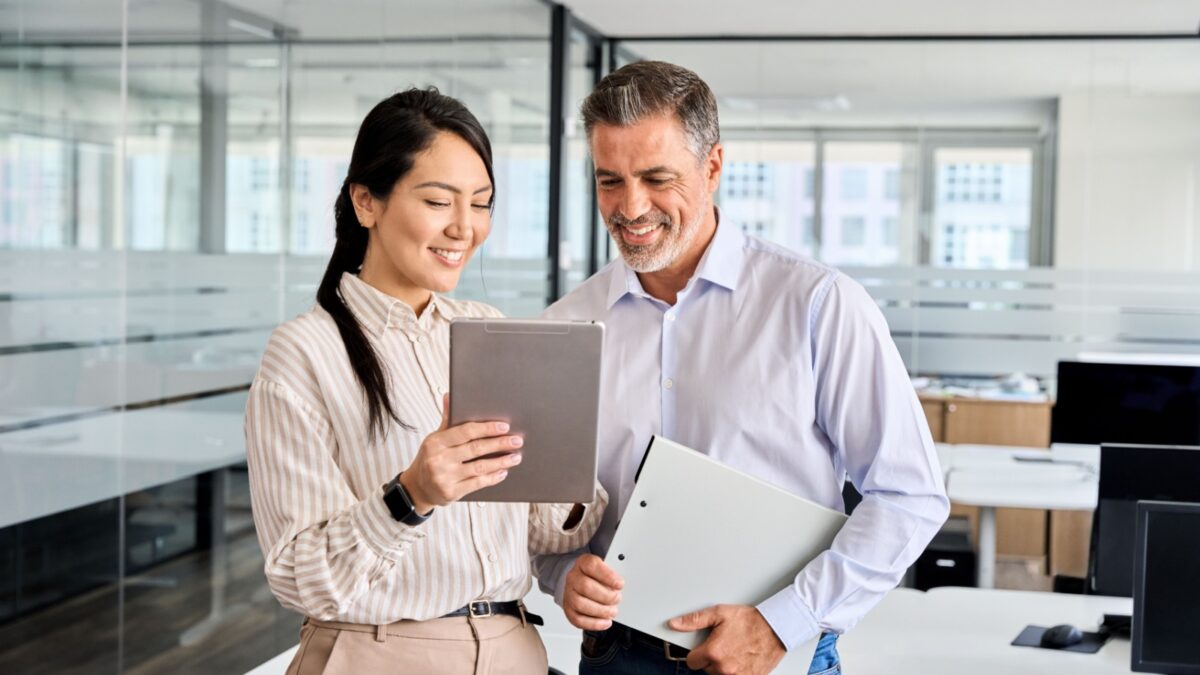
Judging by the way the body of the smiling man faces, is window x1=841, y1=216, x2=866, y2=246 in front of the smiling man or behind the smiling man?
behind

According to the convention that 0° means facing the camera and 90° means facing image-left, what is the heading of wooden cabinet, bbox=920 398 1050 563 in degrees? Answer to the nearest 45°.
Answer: approximately 0°

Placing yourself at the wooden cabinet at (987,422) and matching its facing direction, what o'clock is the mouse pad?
The mouse pad is roughly at 12 o'clock from the wooden cabinet.

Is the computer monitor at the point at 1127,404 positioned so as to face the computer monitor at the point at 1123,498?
yes

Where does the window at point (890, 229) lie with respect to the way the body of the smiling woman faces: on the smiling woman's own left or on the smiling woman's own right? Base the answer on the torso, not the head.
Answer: on the smiling woman's own left
